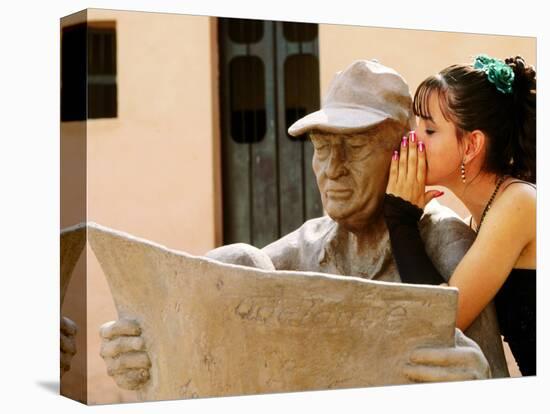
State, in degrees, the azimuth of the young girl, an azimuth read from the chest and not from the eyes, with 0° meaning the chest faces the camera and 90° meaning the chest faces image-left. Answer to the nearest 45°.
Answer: approximately 90°

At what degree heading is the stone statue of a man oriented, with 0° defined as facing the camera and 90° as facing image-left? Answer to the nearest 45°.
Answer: approximately 45°

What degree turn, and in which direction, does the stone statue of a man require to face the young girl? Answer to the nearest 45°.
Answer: approximately 135° to its left

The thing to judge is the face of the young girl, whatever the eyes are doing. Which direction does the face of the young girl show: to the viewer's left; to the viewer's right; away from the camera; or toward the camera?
to the viewer's left

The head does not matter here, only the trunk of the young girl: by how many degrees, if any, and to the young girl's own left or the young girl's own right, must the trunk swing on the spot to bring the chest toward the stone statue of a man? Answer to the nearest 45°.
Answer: approximately 45° to the young girl's own left

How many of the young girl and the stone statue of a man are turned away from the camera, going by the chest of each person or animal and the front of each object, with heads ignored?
0
